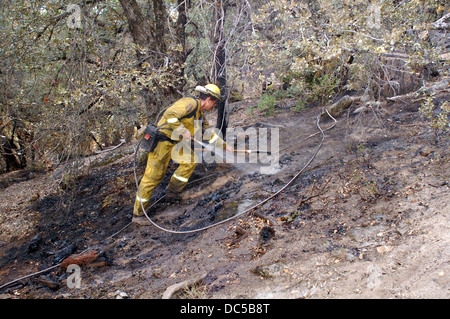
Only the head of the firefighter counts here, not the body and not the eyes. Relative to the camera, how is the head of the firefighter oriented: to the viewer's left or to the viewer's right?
to the viewer's right

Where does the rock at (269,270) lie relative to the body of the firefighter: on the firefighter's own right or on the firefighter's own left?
on the firefighter's own right

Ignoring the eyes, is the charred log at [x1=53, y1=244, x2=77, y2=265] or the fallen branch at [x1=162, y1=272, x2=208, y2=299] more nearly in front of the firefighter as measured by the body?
the fallen branch

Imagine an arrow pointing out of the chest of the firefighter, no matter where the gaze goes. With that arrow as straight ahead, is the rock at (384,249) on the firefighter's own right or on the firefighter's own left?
on the firefighter's own right

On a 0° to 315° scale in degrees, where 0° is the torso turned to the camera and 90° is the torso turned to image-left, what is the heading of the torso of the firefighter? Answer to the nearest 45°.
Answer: approximately 270°

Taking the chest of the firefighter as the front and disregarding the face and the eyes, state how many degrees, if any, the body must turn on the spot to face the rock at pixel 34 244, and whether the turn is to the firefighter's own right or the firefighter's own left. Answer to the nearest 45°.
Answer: approximately 180°

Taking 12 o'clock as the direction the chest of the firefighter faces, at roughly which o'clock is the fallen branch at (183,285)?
The fallen branch is roughly at 3 o'clock from the firefighter.
